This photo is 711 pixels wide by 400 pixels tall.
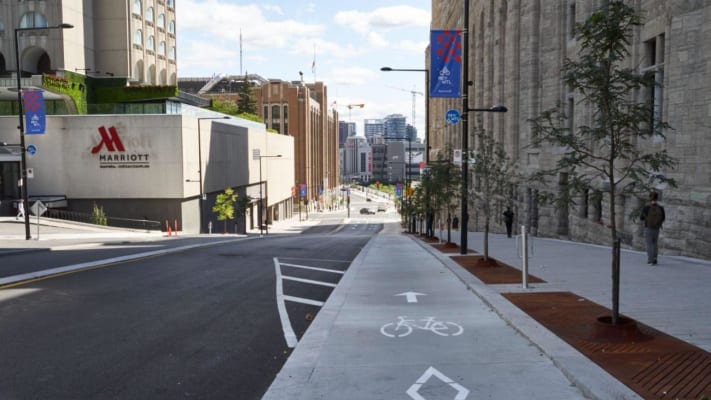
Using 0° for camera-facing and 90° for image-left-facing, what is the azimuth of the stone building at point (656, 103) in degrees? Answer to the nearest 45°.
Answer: approximately 45°

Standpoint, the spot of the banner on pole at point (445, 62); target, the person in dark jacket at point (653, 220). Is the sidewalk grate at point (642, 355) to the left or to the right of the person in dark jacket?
right

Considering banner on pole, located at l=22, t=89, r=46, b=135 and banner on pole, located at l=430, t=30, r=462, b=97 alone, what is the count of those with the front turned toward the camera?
2

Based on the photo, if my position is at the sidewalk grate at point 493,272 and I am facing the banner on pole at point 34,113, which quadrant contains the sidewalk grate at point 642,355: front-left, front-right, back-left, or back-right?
back-left

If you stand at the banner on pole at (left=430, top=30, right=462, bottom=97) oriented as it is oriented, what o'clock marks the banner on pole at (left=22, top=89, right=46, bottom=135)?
the banner on pole at (left=22, top=89, right=46, bottom=135) is roughly at 4 o'clock from the banner on pole at (left=430, top=30, right=462, bottom=97).

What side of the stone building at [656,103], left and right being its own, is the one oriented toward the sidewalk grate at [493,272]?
front

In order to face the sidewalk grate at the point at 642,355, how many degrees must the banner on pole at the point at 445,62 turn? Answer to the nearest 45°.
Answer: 0° — it already faces it

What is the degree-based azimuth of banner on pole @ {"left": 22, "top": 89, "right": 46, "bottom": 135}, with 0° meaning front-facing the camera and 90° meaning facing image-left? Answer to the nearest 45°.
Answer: approximately 0°

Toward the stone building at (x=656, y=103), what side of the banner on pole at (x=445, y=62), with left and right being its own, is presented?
left

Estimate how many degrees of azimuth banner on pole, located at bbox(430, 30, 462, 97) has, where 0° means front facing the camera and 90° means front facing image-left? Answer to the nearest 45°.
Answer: approximately 0°

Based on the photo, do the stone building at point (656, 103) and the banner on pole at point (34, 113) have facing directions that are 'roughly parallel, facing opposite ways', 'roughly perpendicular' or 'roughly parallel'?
roughly perpendicular
